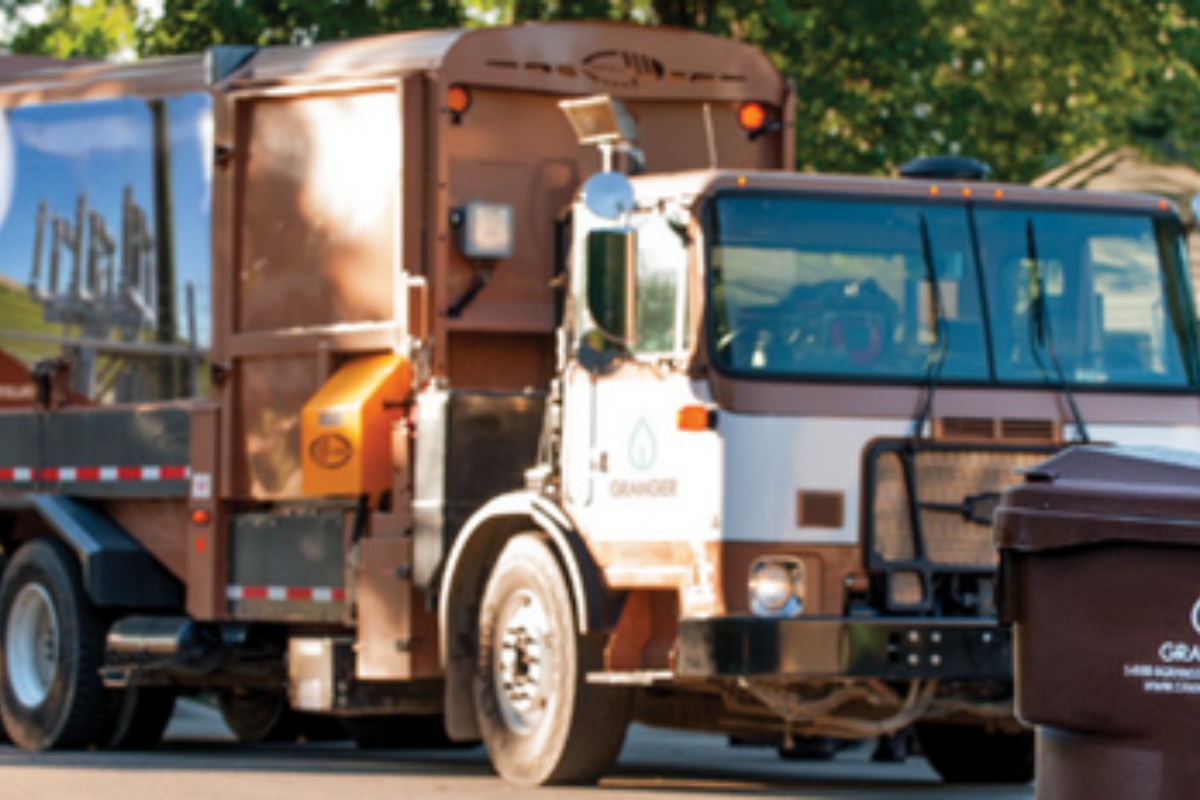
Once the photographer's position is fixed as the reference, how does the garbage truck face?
facing the viewer and to the right of the viewer

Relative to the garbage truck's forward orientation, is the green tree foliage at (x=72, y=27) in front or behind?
behind

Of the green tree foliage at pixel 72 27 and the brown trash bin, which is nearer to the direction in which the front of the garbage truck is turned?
the brown trash bin

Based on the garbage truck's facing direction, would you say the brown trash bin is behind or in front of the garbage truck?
in front
